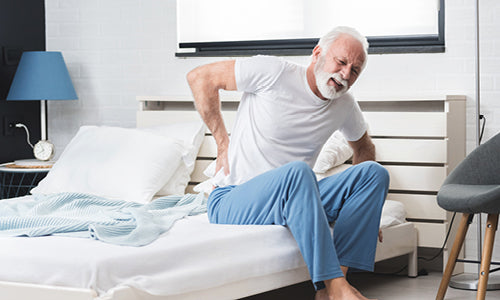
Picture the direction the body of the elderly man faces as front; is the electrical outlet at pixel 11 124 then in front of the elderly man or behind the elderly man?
behind

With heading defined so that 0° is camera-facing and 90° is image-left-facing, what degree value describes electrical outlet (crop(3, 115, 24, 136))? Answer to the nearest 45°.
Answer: approximately 0°

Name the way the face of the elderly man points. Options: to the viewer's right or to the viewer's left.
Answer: to the viewer's right

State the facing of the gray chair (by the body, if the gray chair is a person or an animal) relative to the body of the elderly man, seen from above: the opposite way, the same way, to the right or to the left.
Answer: to the right

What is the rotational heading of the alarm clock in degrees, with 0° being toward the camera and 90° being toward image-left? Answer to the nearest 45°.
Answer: approximately 0°
